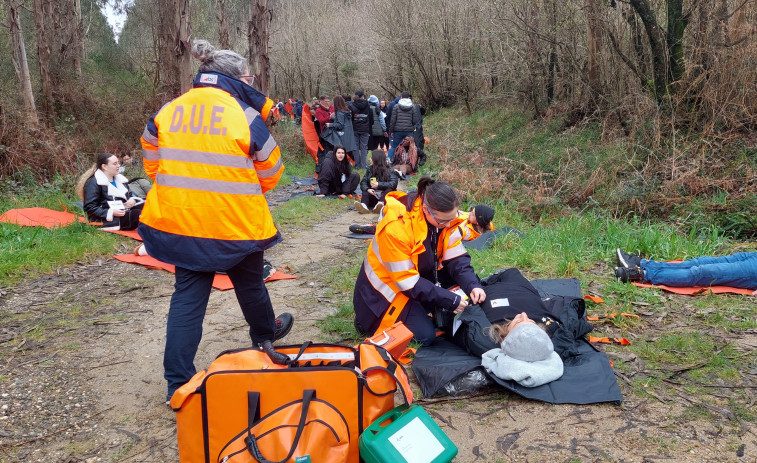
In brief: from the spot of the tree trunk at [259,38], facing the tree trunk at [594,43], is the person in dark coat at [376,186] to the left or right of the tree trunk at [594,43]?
right

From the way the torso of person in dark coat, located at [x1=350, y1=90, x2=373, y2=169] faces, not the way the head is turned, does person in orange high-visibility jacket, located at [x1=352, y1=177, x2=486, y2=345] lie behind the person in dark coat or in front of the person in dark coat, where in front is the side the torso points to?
behind

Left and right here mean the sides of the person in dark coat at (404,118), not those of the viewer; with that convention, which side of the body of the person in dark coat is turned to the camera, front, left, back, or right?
back

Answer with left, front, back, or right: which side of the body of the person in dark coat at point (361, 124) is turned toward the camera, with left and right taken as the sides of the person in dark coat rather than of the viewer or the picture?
back

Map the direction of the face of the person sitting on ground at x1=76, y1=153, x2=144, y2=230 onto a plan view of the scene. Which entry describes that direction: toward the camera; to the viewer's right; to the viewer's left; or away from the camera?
to the viewer's right

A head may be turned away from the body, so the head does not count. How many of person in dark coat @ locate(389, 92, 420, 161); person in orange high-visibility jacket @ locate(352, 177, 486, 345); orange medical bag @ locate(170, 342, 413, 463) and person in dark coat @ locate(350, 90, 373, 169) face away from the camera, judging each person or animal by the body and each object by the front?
2

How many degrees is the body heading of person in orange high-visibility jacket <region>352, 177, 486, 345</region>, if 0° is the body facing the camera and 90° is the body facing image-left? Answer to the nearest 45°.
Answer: approximately 315°
